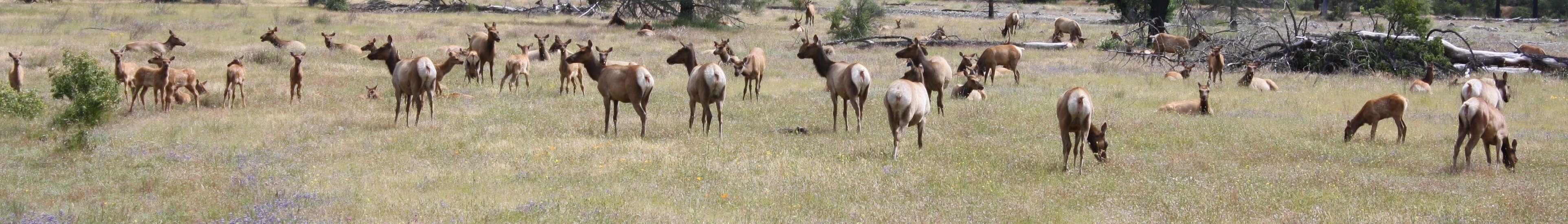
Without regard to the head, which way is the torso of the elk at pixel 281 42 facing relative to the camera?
to the viewer's left

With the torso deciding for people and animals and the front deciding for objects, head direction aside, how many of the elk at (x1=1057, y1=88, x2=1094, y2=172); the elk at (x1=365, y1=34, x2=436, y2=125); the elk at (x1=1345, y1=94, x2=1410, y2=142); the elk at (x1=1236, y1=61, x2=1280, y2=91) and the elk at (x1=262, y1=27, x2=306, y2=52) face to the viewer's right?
0

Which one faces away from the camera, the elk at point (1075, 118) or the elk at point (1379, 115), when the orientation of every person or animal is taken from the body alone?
the elk at point (1075, 118)

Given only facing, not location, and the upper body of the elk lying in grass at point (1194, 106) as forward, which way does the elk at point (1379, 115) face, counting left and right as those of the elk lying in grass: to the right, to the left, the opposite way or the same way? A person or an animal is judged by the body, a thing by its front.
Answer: the opposite way

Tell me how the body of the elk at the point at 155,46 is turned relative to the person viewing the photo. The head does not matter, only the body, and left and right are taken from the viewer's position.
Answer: facing to the right of the viewer

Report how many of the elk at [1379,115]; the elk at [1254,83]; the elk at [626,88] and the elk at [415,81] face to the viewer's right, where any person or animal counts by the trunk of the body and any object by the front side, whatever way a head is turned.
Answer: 0

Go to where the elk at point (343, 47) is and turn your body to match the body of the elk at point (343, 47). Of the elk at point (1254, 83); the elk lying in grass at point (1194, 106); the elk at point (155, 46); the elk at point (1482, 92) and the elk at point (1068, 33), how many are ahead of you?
1

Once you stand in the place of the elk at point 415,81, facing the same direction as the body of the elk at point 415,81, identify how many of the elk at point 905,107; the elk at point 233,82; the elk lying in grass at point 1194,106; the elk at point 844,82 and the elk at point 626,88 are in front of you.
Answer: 1

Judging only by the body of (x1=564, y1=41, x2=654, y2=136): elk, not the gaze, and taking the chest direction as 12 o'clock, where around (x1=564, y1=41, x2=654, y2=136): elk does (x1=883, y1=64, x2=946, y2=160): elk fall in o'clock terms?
(x1=883, y1=64, x2=946, y2=160): elk is roughly at 6 o'clock from (x1=564, y1=41, x2=654, y2=136): elk.

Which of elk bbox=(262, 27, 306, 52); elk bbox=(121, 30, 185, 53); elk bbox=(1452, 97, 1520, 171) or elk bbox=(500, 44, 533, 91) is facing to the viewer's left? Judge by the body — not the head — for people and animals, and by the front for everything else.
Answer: elk bbox=(262, 27, 306, 52)

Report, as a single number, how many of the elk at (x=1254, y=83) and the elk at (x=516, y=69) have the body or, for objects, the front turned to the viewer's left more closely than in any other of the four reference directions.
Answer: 1

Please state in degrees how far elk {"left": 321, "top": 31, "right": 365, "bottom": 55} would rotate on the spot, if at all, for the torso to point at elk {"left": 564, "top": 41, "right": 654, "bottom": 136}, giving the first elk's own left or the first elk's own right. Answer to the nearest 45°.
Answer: approximately 90° to the first elk's own left

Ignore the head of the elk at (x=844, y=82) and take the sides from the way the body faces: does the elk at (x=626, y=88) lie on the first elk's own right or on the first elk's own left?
on the first elk's own left

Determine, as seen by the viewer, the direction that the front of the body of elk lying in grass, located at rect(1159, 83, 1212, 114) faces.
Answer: to the viewer's right

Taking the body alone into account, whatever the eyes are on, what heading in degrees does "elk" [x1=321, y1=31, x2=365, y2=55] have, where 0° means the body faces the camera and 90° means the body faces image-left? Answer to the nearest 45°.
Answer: approximately 90°
